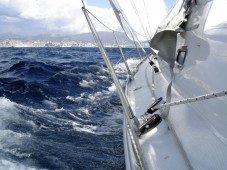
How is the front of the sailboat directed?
away from the camera
